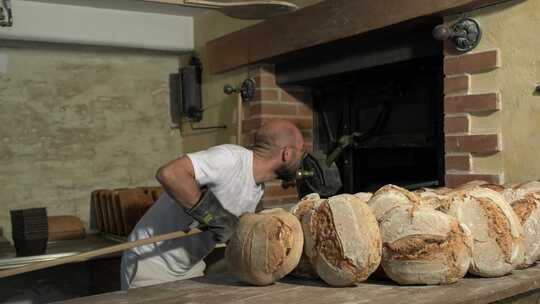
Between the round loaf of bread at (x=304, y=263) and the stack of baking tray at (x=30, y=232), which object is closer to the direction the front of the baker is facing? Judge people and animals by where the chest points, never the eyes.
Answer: the round loaf of bread

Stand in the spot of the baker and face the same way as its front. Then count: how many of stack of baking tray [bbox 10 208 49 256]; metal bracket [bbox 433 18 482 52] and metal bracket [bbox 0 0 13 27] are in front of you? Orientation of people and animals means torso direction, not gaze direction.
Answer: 1

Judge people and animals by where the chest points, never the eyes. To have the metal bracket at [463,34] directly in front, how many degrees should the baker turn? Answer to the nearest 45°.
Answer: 0° — it already faces it

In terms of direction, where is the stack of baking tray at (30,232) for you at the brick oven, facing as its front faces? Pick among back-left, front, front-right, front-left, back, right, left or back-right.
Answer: front-right

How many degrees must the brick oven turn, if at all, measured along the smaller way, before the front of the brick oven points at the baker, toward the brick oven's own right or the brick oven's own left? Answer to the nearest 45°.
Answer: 0° — it already faces it

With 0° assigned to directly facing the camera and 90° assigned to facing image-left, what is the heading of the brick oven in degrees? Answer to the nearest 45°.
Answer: approximately 45°

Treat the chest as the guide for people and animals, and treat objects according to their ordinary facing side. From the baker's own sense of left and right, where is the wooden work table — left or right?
on its right

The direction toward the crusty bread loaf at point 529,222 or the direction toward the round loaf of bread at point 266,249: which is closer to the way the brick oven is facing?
the round loaf of bread

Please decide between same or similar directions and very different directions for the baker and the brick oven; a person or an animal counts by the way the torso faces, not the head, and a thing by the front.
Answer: very different directions

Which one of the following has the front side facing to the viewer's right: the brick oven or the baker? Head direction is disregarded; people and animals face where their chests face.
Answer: the baker

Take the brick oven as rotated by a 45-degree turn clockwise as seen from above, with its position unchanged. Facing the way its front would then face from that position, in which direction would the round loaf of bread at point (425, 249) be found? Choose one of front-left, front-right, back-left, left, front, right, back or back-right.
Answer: left

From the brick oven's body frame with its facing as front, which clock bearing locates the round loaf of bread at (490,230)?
The round loaf of bread is roughly at 10 o'clock from the brick oven.

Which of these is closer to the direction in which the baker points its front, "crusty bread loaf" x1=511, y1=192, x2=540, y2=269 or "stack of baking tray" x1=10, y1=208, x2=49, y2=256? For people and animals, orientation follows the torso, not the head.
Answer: the crusty bread loaf

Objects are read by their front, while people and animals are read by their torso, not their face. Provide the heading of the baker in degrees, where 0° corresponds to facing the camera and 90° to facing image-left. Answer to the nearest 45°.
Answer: approximately 270°

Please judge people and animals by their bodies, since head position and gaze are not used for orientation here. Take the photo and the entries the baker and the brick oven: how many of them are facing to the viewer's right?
1
